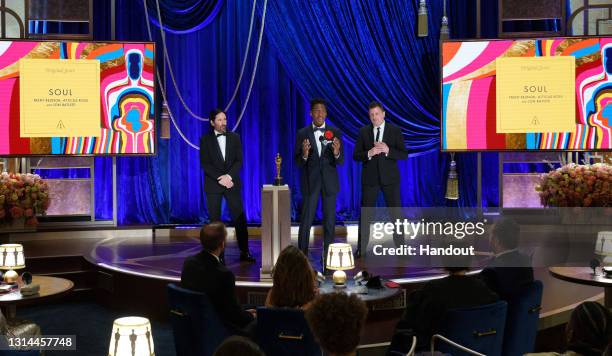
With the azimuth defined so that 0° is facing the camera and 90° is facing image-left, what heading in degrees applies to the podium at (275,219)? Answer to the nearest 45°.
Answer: approximately 0°

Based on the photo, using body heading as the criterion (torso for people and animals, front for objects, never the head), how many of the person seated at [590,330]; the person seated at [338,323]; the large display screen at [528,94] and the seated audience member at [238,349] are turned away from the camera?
3

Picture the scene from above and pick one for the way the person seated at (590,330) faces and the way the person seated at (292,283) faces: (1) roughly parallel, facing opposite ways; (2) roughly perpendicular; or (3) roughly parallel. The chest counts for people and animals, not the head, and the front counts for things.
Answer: roughly parallel

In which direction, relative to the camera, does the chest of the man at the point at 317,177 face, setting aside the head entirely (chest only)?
toward the camera

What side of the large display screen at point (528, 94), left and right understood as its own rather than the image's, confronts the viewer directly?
front

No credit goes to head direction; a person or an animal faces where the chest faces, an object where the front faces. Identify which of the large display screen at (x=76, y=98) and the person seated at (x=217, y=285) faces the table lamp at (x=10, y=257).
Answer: the large display screen

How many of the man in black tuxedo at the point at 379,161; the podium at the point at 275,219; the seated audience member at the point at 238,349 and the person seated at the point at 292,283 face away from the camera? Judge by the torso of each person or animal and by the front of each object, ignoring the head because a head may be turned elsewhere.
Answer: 2

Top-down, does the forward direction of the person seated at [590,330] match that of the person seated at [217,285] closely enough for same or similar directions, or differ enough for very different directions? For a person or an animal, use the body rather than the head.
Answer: same or similar directions

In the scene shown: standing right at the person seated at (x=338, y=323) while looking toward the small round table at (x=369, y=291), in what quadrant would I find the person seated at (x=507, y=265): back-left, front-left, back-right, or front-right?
front-right

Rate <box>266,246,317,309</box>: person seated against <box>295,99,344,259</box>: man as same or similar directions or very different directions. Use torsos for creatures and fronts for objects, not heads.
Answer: very different directions

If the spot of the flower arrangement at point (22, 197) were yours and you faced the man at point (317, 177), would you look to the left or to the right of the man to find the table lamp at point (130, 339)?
right

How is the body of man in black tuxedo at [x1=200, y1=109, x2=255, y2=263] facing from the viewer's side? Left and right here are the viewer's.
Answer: facing the viewer

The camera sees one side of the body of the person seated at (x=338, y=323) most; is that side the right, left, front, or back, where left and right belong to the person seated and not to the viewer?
back

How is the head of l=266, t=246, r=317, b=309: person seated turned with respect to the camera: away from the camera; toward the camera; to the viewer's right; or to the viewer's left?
away from the camera

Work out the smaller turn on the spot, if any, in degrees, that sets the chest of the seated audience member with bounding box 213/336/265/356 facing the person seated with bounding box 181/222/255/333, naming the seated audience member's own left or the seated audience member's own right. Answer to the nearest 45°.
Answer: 0° — they already face them

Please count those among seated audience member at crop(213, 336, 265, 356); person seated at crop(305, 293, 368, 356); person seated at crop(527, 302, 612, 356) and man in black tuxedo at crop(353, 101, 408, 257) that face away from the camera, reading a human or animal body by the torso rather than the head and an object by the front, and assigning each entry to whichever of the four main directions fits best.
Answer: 3

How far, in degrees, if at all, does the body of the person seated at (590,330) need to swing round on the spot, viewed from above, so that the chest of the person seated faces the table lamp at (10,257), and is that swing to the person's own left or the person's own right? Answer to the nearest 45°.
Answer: approximately 90° to the person's own left

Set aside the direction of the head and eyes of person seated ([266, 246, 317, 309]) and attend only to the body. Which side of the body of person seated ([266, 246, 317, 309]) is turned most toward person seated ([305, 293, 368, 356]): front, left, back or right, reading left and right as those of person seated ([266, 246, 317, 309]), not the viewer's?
back

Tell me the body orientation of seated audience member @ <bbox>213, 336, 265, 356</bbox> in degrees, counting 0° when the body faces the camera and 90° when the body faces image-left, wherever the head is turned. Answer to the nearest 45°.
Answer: approximately 180°
